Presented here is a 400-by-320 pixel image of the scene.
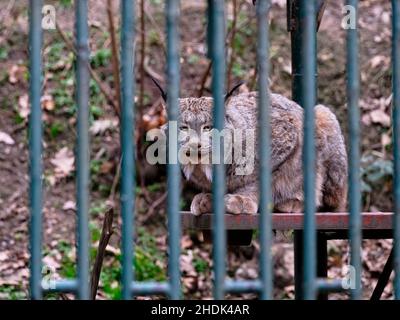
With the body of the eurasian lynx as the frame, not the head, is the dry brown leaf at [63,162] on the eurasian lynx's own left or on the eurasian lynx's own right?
on the eurasian lynx's own right

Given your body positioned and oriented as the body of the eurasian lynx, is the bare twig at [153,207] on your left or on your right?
on your right

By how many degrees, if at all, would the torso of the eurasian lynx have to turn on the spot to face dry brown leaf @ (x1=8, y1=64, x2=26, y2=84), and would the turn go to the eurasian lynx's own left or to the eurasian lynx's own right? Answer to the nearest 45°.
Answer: approximately 90° to the eurasian lynx's own right

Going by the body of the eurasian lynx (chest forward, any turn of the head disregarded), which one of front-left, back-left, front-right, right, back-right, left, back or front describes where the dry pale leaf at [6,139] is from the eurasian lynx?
right

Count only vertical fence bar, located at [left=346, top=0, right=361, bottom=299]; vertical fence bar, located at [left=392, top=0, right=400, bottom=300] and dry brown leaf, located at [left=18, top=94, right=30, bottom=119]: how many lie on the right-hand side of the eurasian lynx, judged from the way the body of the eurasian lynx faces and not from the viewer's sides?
1

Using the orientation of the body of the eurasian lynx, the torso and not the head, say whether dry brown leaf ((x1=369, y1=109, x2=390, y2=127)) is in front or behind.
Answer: behind

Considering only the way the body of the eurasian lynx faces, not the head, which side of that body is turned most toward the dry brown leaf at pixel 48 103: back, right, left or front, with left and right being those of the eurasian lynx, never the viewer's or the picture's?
right

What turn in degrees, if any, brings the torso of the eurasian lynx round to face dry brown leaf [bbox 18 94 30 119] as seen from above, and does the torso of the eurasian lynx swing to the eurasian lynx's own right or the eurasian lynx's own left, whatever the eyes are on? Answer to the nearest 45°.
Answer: approximately 90° to the eurasian lynx's own right

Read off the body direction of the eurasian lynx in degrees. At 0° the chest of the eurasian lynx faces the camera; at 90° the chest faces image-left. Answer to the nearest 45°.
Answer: approximately 45°

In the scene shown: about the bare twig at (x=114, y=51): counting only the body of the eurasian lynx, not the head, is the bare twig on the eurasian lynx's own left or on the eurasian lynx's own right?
on the eurasian lynx's own right

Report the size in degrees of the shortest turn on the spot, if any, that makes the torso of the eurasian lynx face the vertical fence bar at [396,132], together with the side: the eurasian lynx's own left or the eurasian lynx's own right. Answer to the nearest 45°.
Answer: approximately 45° to the eurasian lynx's own left

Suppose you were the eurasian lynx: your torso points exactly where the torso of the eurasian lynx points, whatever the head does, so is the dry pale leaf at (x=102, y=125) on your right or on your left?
on your right
